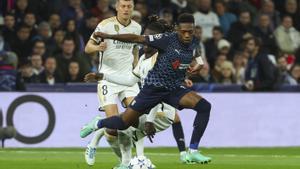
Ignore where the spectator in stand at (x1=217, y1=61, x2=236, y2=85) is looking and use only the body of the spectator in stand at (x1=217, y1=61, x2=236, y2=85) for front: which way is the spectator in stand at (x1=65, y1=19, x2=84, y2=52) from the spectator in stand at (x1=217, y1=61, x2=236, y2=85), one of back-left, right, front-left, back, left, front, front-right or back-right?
right

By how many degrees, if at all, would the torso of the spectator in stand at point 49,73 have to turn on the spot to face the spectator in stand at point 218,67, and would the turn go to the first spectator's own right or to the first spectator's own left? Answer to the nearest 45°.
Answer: approximately 90° to the first spectator's own left

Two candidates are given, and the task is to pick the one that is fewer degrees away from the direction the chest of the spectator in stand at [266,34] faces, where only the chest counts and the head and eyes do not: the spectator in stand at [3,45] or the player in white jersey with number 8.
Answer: the player in white jersey with number 8

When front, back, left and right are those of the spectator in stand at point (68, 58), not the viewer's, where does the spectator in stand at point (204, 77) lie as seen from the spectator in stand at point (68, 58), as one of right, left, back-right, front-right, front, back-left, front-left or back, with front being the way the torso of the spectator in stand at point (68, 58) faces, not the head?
left

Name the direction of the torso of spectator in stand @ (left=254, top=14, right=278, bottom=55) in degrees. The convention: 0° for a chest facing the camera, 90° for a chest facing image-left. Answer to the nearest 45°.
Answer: approximately 0°
